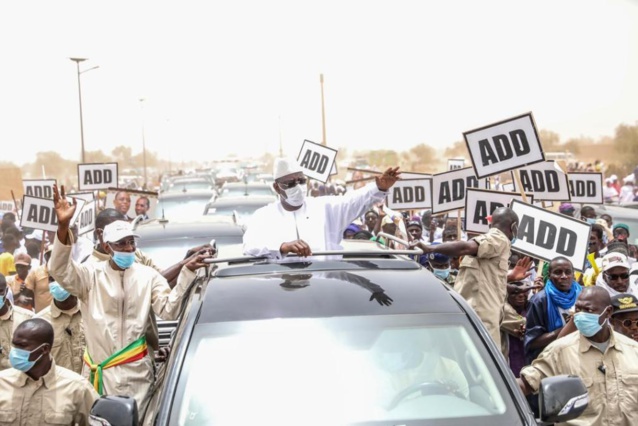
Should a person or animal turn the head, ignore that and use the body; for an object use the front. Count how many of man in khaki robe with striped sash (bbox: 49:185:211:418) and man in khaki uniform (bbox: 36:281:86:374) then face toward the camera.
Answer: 2

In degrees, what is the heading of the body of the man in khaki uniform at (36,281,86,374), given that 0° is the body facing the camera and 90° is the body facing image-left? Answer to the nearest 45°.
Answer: approximately 0°

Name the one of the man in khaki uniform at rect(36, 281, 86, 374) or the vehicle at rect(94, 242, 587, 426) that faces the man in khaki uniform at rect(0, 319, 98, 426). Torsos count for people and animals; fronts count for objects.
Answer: the man in khaki uniform at rect(36, 281, 86, 374)

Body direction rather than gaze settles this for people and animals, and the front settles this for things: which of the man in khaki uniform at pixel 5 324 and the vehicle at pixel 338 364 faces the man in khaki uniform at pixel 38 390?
the man in khaki uniform at pixel 5 324

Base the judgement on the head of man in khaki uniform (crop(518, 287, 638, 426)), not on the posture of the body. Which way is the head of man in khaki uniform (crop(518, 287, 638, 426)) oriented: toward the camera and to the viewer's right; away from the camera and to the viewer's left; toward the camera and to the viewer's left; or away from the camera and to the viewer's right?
toward the camera and to the viewer's left

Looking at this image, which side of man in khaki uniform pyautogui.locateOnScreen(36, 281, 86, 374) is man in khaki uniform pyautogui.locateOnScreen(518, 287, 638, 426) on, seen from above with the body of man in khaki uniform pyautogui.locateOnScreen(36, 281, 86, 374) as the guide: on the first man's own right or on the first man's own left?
on the first man's own left

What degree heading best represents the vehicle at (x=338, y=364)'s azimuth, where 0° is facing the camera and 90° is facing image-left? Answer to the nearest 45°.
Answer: approximately 0°

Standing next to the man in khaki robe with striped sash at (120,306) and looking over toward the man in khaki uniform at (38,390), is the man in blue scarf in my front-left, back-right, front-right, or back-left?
back-left

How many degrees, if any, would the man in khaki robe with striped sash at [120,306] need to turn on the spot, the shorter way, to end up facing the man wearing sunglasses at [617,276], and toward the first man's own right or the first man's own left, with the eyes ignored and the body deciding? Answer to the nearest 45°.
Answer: approximately 90° to the first man's own left
